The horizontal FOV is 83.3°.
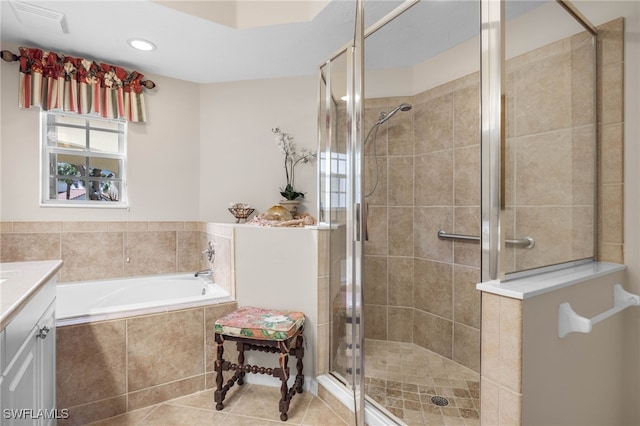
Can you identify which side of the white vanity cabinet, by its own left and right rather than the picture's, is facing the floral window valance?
left

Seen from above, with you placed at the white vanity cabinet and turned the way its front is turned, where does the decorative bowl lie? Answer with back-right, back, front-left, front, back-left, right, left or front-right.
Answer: front-left

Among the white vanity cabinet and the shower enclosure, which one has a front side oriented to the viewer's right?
the white vanity cabinet

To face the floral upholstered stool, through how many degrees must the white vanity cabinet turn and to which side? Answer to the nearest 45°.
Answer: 0° — it already faces it

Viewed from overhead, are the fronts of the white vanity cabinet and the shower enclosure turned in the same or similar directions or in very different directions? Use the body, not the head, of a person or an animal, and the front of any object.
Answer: very different directions

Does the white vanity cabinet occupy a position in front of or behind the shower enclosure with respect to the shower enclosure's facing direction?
in front

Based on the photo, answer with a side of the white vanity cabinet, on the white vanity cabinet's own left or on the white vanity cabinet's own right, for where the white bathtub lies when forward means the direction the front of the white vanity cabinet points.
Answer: on the white vanity cabinet's own left

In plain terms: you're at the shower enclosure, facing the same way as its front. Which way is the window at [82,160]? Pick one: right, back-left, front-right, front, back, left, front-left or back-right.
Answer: front-right

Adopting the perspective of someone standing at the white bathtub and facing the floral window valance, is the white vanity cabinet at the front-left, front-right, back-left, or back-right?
back-left

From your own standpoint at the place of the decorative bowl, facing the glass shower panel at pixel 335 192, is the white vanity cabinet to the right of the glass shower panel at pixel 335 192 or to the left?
right

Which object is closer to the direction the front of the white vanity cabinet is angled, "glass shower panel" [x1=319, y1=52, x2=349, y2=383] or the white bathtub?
the glass shower panel

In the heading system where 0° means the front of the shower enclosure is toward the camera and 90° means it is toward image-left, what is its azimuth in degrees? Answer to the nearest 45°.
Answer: approximately 45°

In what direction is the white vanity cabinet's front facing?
to the viewer's right

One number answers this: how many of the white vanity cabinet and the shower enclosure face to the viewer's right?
1
